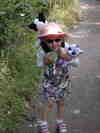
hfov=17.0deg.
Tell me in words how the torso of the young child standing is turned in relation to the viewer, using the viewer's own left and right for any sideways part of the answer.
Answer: facing the viewer
